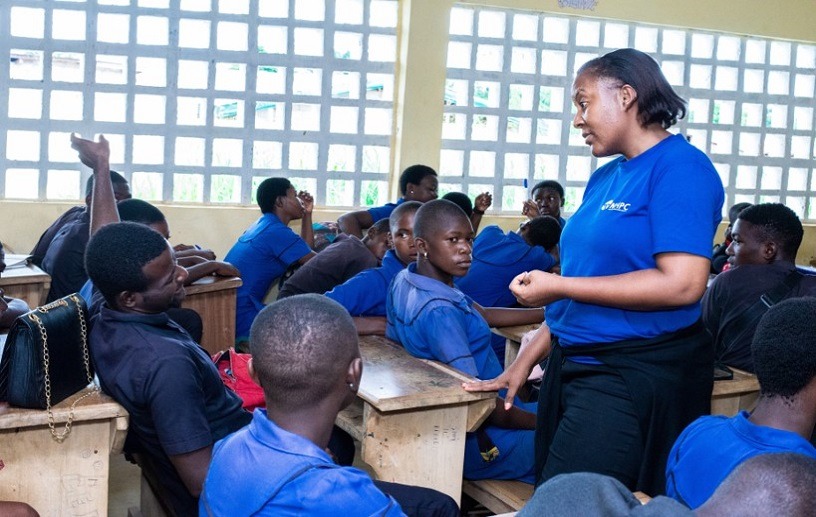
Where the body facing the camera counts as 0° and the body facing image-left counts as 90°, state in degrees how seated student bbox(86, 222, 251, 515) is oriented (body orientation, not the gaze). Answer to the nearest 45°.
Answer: approximately 270°

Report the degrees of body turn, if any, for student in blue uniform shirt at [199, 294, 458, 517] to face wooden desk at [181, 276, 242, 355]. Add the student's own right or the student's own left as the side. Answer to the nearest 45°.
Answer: approximately 45° to the student's own left

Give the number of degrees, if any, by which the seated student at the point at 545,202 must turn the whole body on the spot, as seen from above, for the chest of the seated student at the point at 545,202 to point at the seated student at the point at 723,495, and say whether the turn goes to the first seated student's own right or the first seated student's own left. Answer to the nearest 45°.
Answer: approximately 45° to the first seated student's own left

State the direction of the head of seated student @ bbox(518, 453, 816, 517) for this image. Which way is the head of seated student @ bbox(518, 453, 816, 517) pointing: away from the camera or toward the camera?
away from the camera

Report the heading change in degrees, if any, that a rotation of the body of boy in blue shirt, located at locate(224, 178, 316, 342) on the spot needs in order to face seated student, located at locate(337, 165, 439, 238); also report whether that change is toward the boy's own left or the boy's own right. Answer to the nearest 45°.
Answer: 0° — they already face them

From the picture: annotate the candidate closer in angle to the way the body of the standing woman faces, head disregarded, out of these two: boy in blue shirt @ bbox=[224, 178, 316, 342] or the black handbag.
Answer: the black handbag

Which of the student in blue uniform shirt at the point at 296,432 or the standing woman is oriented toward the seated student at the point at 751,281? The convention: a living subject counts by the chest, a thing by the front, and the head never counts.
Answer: the student in blue uniform shirt

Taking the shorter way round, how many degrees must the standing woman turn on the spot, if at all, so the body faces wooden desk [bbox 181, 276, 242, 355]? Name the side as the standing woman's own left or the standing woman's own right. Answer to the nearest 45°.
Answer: approximately 90° to the standing woman's own right

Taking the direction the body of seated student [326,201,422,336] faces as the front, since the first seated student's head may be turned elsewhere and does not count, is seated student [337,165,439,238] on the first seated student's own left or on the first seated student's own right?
on the first seated student's own left

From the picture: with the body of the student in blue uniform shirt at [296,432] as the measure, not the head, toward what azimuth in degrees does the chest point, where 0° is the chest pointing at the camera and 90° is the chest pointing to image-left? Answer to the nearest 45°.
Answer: approximately 225°

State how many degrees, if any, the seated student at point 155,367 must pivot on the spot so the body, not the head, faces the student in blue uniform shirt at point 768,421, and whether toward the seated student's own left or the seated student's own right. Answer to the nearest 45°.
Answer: approximately 45° to the seated student's own right
